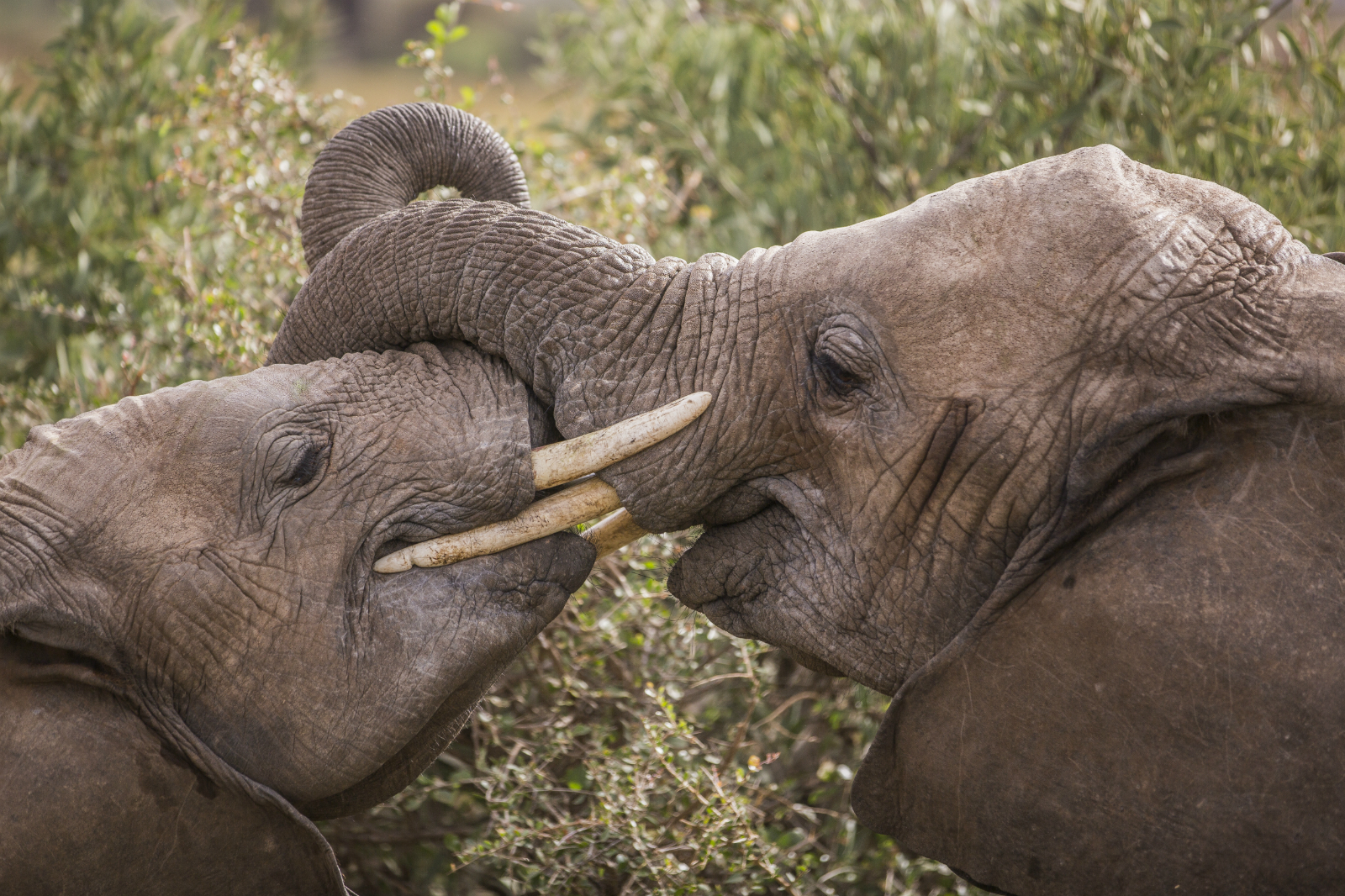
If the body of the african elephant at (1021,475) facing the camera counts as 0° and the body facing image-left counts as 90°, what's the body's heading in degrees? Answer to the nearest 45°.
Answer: approximately 90°
